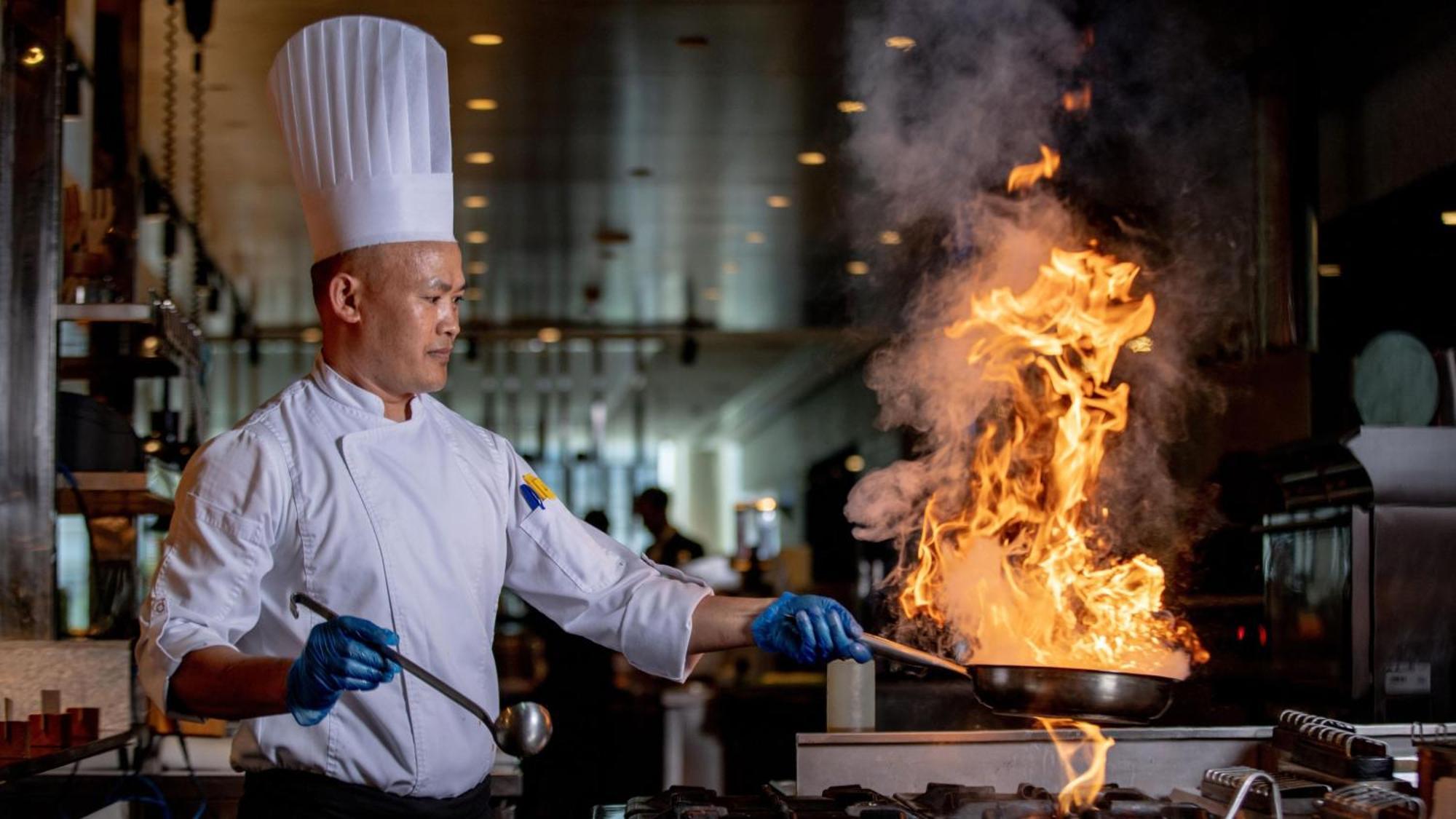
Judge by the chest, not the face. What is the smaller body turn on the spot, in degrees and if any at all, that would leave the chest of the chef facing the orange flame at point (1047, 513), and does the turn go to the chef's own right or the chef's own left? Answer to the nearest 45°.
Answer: approximately 90° to the chef's own left

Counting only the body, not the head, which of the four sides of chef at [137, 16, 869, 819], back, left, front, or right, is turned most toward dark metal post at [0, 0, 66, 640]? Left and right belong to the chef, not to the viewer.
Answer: back

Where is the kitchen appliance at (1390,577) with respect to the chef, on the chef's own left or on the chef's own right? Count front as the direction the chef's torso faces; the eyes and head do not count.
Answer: on the chef's own left

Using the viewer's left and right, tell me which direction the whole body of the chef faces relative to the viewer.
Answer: facing the viewer and to the right of the viewer

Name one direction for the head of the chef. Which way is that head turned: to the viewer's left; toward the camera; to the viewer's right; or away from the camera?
to the viewer's right
